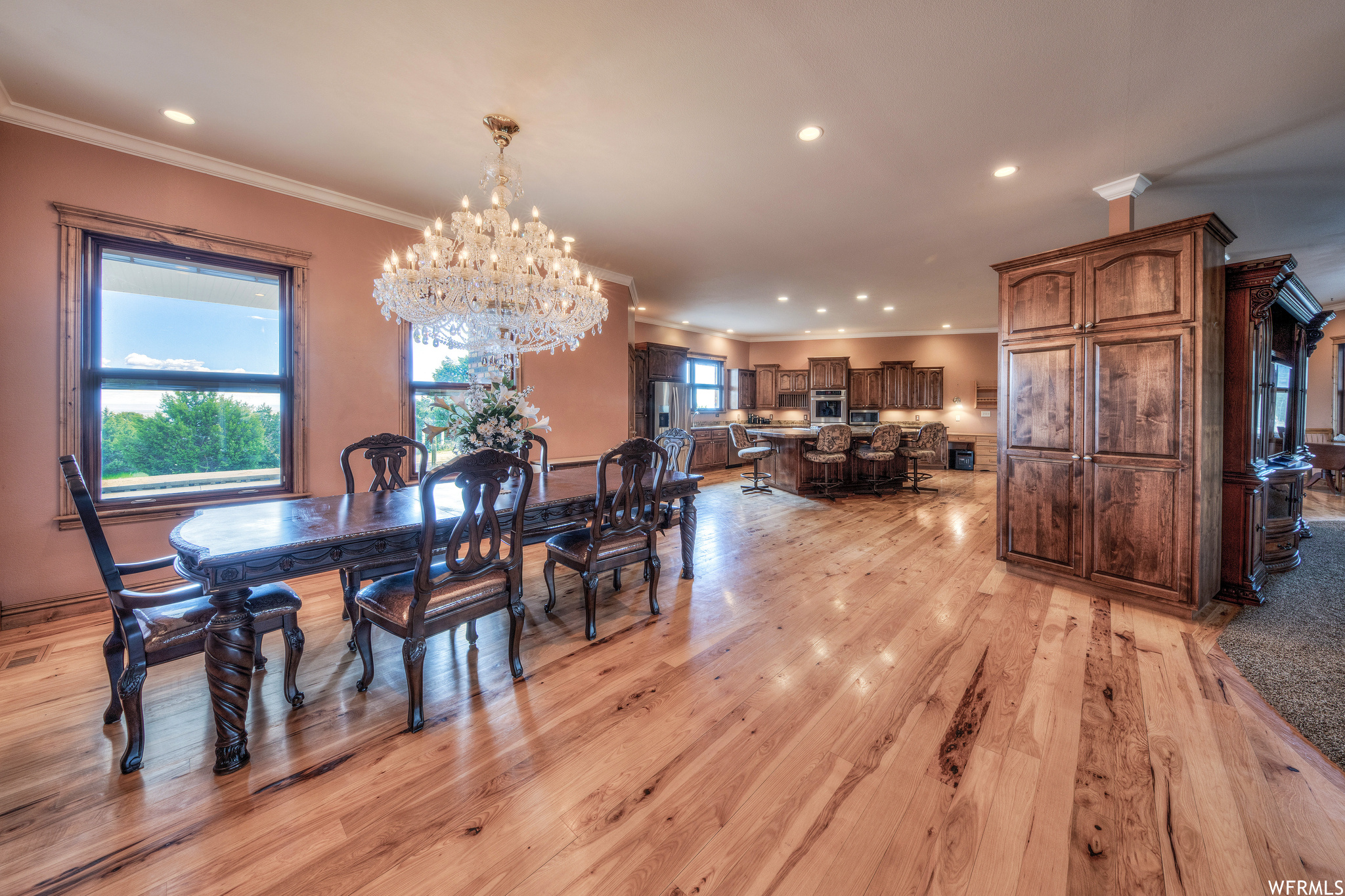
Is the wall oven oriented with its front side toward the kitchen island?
yes

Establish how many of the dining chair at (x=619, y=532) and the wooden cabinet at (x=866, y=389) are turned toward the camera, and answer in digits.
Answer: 1

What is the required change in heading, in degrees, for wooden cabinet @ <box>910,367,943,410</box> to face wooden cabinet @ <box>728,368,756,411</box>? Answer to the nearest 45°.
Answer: approximately 90° to its right

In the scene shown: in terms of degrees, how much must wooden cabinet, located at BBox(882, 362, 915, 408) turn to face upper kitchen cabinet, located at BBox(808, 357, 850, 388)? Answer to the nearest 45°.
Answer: approximately 90° to its right
